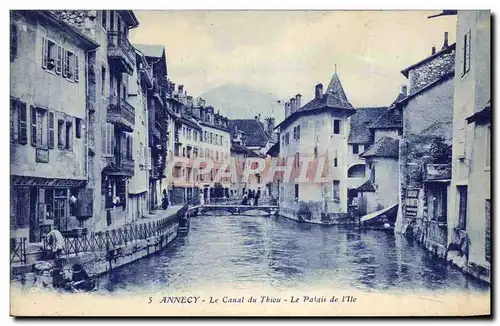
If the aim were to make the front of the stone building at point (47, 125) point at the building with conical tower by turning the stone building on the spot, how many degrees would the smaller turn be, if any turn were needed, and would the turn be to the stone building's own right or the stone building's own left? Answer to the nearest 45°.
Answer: approximately 45° to the stone building's own left

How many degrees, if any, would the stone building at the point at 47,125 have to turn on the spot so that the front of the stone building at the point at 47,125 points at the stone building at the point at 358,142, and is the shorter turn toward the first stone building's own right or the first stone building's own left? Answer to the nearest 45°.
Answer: approximately 45° to the first stone building's own left

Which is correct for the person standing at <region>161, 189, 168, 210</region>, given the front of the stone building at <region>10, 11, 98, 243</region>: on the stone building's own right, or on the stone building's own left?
on the stone building's own left

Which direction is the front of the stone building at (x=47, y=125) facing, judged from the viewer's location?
facing the viewer and to the right of the viewer
